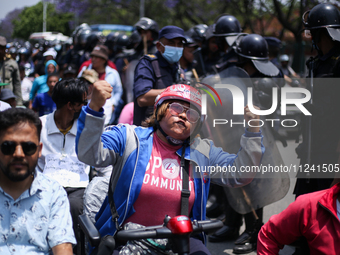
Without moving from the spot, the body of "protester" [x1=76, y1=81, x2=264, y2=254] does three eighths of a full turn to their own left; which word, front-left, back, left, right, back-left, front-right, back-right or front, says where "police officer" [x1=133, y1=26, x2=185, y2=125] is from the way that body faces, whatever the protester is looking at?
front-left

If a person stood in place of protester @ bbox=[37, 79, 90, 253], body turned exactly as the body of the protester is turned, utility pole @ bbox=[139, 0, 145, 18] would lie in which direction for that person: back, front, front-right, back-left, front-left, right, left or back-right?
back-left

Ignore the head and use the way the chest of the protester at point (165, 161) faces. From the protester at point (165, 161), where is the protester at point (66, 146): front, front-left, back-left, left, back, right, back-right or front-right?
back-right

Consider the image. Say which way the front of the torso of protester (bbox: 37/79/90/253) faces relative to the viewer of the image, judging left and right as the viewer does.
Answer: facing the viewer and to the right of the viewer

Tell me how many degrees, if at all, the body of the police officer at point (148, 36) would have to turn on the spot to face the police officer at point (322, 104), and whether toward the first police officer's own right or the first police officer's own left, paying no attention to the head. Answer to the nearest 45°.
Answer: approximately 45° to the first police officer's own left

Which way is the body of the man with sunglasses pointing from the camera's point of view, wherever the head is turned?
toward the camera

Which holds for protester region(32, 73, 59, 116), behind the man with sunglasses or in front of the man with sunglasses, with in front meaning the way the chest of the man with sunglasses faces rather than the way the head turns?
behind

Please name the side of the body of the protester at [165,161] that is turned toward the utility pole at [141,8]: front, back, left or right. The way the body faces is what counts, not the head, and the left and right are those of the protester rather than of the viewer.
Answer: back

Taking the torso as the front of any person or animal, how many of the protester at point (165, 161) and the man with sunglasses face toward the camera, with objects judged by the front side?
2

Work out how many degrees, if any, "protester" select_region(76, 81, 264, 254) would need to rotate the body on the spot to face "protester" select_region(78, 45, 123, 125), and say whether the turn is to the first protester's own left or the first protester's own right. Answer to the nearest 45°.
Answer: approximately 180°

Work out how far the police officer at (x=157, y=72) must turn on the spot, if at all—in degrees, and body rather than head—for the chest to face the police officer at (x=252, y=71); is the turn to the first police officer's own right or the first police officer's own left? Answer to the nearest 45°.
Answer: approximately 45° to the first police officer's own left

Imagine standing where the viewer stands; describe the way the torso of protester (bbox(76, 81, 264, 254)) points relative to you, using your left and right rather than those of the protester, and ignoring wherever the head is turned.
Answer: facing the viewer

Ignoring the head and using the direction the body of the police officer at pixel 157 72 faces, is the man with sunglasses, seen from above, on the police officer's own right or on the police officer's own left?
on the police officer's own right
